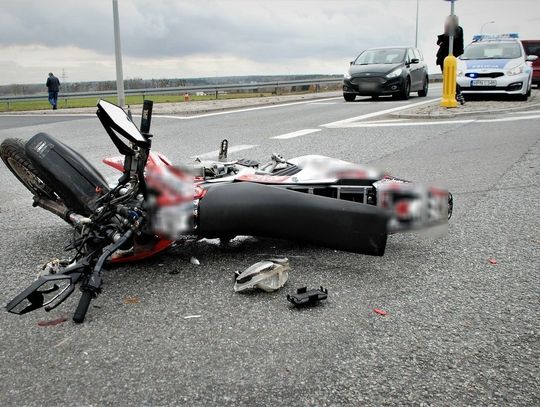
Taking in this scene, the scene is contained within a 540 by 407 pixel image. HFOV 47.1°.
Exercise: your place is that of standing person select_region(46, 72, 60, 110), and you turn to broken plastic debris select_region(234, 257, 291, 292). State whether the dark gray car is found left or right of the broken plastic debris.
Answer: left

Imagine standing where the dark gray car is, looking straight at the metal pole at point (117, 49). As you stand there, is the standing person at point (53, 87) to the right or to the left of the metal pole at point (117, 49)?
right

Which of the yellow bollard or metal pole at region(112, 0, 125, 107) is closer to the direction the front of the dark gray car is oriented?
the metal pole

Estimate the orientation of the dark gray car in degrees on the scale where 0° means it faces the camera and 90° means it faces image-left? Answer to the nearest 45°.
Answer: approximately 45°

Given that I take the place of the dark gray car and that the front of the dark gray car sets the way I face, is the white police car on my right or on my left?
on my left

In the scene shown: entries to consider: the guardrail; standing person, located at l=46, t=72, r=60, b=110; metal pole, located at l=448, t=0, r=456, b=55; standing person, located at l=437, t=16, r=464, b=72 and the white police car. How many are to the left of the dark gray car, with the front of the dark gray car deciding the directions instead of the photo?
3

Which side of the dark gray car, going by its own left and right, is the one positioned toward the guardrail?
right

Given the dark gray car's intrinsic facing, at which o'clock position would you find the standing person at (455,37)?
The standing person is roughly at 9 o'clock from the dark gray car.
